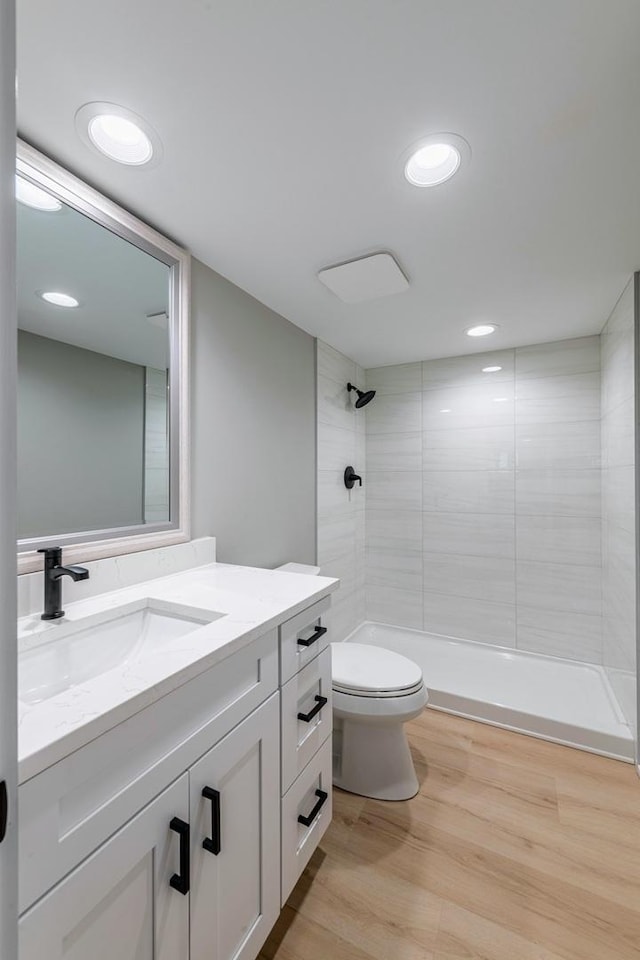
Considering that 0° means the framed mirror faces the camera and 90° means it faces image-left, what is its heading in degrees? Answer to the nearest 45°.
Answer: approximately 315°

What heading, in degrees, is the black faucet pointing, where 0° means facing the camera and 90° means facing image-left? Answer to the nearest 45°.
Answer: approximately 315°

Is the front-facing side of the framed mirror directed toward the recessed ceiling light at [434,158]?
yes

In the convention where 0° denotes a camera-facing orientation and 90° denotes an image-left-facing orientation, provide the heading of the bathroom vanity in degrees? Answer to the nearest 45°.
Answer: approximately 315°
